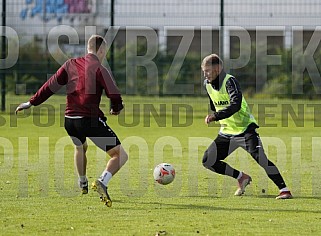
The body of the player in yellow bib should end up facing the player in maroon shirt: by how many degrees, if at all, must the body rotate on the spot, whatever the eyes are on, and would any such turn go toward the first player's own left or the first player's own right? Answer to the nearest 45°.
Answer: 0° — they already face them

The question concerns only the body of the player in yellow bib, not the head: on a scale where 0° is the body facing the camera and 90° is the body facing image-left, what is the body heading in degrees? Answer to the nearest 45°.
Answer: approximately 45°

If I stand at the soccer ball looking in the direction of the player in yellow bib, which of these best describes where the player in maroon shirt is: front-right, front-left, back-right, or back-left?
back-right
